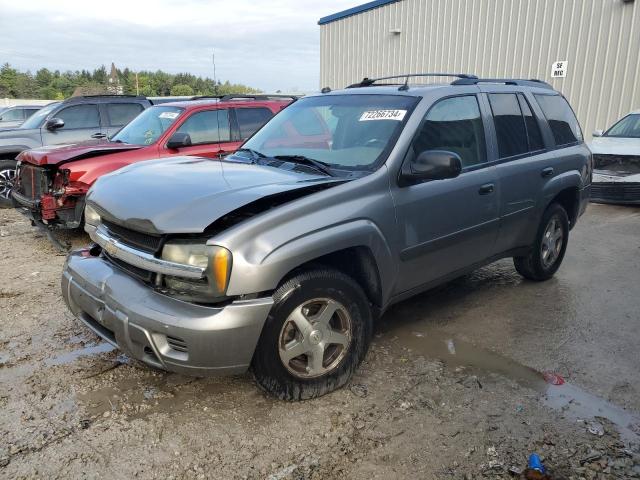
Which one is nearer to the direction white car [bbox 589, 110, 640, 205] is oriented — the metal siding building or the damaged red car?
the damaged red car

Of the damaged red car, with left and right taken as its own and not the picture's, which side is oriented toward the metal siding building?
back

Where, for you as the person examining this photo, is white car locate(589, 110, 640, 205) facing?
facing the viewer

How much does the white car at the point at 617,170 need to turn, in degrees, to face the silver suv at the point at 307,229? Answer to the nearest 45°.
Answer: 0° — it already faces it

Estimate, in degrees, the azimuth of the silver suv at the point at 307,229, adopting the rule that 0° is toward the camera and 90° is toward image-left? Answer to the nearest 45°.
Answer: approximately 45°

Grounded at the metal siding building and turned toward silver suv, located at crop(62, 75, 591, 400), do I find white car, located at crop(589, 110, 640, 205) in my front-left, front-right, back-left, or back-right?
front-left

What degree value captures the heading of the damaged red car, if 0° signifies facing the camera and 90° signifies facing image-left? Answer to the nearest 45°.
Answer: approximately 45°

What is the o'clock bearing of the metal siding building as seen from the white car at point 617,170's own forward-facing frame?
The metal siding building is roughly at 5 o'clock from the white car.

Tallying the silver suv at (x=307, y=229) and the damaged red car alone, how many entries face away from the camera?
0

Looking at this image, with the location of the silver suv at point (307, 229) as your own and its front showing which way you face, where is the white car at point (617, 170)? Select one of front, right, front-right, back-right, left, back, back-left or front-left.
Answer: back

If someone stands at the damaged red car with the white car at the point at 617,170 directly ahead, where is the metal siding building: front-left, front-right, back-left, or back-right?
front-left

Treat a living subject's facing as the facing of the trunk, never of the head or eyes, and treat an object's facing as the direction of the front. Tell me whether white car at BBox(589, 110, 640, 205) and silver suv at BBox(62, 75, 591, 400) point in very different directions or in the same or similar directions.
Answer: same or similar directions

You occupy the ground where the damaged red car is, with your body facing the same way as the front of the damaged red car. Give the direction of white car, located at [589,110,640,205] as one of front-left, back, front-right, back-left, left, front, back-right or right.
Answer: back-left

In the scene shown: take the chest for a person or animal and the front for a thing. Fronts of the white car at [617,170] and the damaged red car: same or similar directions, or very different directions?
same or similar directions

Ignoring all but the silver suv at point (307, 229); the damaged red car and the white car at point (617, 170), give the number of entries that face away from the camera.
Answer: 0

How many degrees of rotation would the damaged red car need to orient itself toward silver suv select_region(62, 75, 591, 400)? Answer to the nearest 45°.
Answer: approximately 45° to its left
